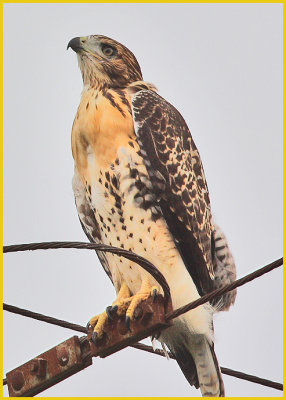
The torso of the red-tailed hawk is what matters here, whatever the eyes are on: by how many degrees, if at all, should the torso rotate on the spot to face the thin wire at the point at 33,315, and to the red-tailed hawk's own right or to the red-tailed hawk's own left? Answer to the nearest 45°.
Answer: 0° — it already faces it

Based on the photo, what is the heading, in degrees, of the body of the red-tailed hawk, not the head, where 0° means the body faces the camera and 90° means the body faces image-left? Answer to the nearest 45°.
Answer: approximately 45°
